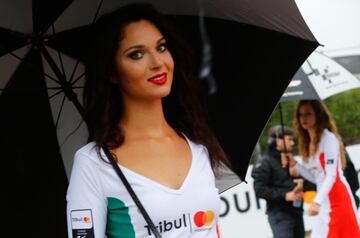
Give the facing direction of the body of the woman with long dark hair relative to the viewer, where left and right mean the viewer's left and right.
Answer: facing the viewer and to the right of the viewer

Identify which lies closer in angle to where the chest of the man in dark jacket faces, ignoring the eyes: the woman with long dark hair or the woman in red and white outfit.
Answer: the woman in red and white outfit

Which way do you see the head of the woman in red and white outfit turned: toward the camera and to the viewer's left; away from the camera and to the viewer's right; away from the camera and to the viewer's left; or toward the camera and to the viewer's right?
toward the camera and to the viewer's left

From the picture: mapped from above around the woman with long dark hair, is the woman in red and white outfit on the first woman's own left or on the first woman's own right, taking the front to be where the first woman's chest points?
on the first woman's own left

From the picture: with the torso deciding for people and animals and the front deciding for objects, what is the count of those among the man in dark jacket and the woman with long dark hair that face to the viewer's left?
0

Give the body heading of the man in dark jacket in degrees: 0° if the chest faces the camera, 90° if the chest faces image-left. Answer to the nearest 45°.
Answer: approximately 270°

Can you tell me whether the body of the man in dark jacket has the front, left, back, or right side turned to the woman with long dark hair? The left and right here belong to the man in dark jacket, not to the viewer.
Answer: right
